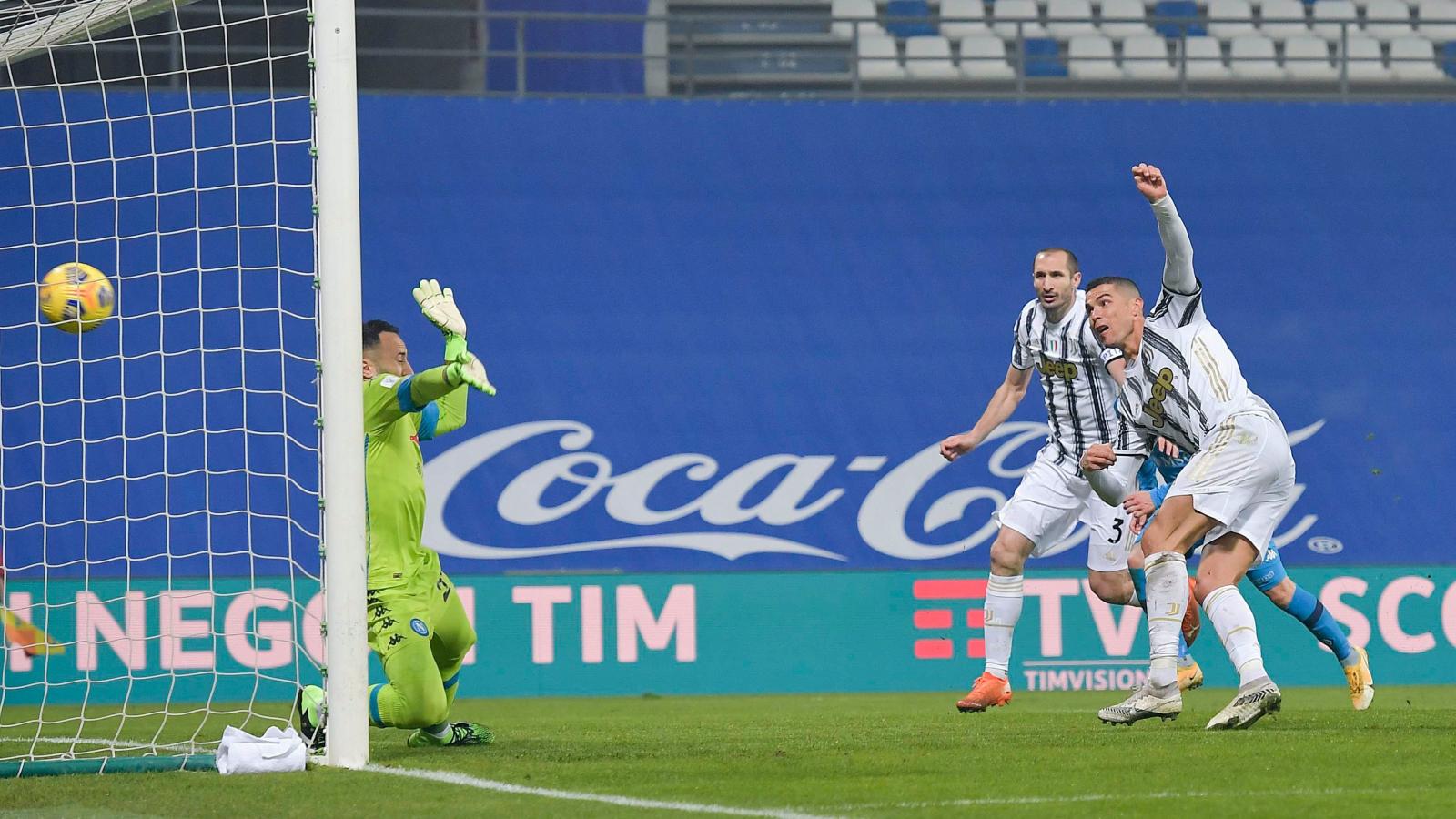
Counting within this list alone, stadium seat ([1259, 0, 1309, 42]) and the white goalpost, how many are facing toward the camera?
1

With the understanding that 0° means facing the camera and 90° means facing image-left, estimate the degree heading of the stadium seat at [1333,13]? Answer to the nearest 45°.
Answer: approximately 0°

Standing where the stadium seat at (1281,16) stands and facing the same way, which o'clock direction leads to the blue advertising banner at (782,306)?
The blue advertising banner is roughly at 1 o'clock from the stadium seat.

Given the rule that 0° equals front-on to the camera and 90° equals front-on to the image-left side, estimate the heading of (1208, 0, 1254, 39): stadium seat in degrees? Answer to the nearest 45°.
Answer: approximately 0°

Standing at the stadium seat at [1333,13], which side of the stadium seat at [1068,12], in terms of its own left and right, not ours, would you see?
left

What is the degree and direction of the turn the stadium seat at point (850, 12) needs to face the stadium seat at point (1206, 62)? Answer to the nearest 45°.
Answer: approximately 90° to its left

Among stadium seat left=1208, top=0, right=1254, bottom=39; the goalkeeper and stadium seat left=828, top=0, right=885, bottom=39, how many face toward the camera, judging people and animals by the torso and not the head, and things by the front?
2

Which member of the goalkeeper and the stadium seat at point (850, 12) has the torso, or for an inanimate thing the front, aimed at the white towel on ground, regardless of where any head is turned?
the stadium seat

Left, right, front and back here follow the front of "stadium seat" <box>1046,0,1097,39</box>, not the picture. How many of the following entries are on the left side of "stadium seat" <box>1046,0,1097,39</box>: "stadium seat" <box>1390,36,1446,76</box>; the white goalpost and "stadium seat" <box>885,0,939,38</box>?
1
